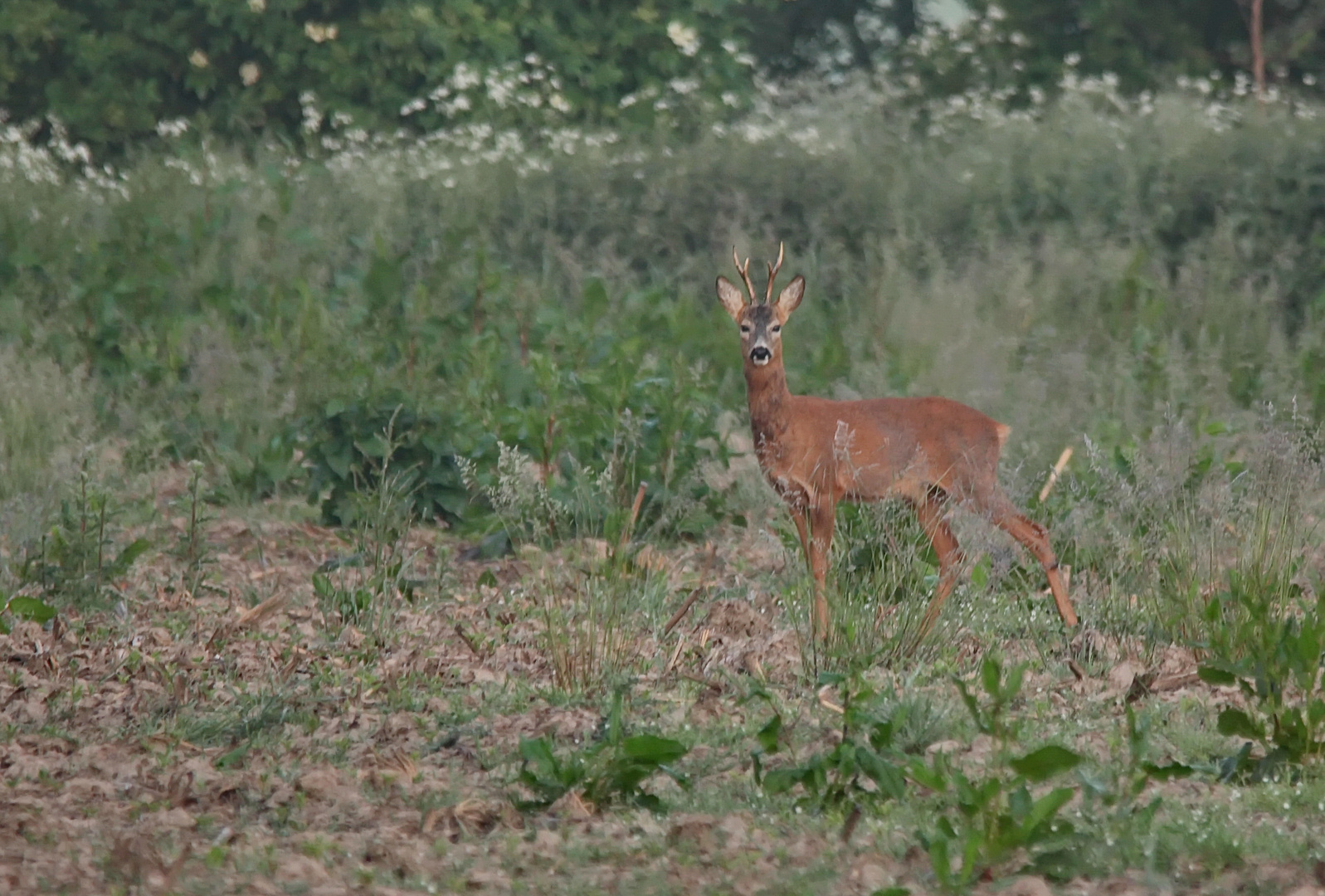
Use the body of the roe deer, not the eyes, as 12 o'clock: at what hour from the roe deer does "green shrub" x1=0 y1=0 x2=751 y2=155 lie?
The green shrub is roughly at 2 o'clock from the roe deer.

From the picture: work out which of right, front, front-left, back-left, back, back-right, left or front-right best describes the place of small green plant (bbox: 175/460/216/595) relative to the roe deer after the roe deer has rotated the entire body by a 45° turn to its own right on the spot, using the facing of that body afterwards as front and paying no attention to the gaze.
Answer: front-left

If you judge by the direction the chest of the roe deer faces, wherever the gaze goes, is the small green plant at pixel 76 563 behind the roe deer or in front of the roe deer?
in front

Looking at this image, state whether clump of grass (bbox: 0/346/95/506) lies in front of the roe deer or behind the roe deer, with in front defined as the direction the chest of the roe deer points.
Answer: in front

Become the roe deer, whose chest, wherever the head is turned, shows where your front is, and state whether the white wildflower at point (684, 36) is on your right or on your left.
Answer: on your right

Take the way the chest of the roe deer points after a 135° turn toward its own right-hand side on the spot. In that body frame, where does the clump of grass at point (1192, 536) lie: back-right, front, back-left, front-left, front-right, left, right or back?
right

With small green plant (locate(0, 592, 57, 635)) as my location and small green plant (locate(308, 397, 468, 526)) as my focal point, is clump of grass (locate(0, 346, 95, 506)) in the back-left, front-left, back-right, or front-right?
front-left

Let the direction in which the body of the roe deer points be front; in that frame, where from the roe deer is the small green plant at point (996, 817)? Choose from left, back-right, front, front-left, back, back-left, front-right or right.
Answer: left

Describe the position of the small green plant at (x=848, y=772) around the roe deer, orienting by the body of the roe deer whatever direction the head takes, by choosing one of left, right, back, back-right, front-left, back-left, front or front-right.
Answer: left

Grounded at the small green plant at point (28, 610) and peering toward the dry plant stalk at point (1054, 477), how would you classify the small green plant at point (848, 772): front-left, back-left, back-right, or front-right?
front-right

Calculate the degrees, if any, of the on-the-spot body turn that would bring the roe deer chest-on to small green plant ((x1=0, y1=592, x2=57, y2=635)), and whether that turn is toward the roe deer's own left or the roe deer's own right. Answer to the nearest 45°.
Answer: approximately 45° to the roe deer's own left

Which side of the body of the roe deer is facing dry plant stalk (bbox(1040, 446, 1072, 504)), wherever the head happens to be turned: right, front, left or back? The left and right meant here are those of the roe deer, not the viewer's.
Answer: back

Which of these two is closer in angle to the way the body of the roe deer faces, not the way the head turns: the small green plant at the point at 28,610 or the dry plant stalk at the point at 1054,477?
the small green plant

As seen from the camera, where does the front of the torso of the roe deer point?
to the viewer's left
